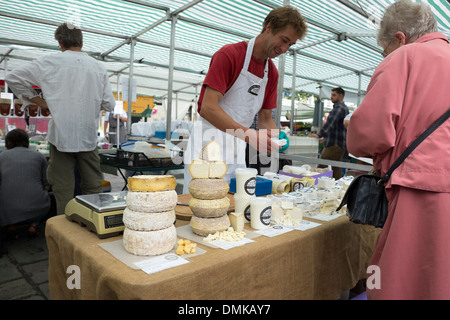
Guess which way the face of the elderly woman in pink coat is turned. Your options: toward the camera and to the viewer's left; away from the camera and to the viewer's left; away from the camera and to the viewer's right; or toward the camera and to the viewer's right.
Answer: away from the camera and to the viewer's left

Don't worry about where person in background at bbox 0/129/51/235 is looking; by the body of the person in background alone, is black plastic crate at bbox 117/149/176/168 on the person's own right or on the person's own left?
on the person's own right

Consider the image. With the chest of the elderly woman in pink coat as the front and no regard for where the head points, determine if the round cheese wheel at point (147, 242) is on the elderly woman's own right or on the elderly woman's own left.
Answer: on the elderly woman's own left

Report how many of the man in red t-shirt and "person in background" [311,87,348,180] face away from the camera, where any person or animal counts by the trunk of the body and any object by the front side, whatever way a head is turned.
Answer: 0

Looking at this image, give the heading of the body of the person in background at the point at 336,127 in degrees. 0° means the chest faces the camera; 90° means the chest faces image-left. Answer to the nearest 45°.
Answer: approximately 90°

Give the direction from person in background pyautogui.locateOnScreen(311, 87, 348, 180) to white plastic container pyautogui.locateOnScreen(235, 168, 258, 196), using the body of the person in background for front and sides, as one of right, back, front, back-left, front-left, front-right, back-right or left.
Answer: left

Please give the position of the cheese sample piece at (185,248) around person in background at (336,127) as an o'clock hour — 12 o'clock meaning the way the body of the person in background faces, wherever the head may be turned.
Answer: The cheese sample piece is roughly at 9 o'clock from the person in background.

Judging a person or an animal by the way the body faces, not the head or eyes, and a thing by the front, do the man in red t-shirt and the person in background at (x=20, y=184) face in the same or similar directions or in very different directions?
very different directions

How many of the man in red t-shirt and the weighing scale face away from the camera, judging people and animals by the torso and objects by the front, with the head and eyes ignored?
0

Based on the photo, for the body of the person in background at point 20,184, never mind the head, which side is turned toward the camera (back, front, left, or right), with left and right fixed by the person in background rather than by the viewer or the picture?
back

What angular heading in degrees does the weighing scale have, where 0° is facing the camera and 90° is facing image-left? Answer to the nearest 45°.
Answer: approximately 315°

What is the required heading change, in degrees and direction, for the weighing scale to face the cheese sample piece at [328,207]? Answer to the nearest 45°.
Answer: approximately 45° to its left

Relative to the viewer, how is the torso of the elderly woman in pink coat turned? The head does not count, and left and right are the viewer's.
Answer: facing away from the viewer and to the left of the viewer

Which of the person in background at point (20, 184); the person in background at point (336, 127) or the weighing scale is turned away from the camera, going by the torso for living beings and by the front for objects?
the person in background at point (20, 184)

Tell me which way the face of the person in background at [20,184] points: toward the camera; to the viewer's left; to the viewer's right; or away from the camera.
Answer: away from the camera
